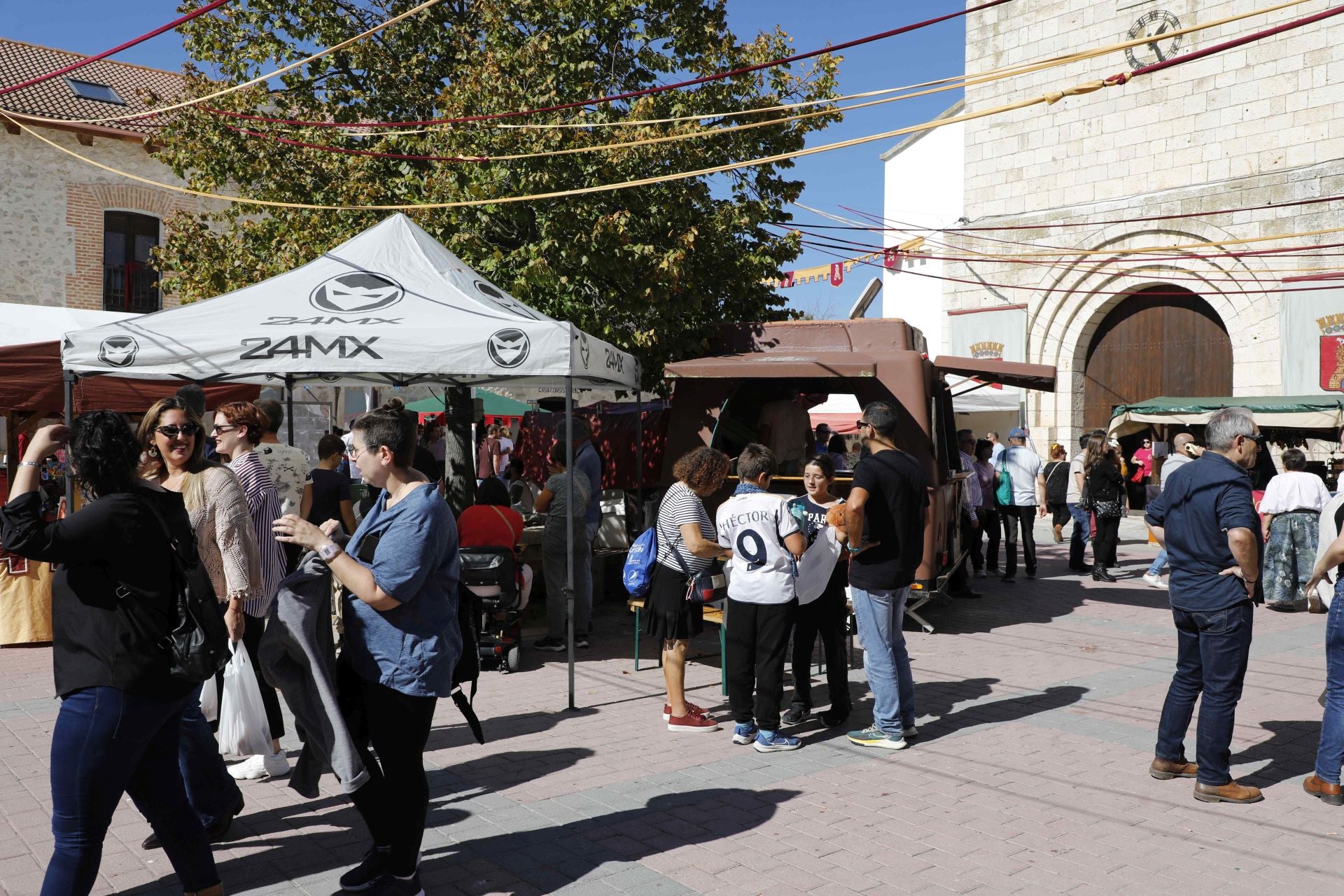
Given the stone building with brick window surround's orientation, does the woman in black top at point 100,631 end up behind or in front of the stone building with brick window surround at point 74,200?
in front

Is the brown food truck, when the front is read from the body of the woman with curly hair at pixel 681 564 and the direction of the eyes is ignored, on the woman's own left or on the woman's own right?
on the woman's own left

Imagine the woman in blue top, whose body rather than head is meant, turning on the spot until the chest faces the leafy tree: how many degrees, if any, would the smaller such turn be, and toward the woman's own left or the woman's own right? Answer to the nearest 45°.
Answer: approximately 90° to the woman's own right

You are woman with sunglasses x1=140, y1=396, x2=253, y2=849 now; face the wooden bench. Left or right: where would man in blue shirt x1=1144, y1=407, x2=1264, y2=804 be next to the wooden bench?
right

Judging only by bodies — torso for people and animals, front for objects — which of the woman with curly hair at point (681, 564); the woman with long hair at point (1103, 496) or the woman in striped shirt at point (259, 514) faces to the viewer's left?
the woman in striped shirt

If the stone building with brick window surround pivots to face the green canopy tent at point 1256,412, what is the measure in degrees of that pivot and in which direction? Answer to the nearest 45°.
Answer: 0° — it already faces it

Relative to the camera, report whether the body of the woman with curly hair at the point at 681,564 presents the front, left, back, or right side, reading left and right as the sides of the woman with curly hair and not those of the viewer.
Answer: right

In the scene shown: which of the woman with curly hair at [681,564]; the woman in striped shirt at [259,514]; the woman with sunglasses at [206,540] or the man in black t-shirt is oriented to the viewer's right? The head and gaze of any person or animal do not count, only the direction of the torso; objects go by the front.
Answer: the woman with curly hair

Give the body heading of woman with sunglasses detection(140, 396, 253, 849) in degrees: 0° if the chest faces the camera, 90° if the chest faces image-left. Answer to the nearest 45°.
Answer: approximately 45°

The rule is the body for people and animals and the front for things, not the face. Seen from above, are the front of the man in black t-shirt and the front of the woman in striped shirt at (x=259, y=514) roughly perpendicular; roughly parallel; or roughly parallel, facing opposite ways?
roughly perpendicular

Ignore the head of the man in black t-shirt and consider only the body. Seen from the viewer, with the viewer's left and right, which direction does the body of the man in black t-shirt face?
facing away from the viewer and to the left of the viewer

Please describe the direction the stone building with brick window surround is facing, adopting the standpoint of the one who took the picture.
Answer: facing the viewer and to the right of the viewer
